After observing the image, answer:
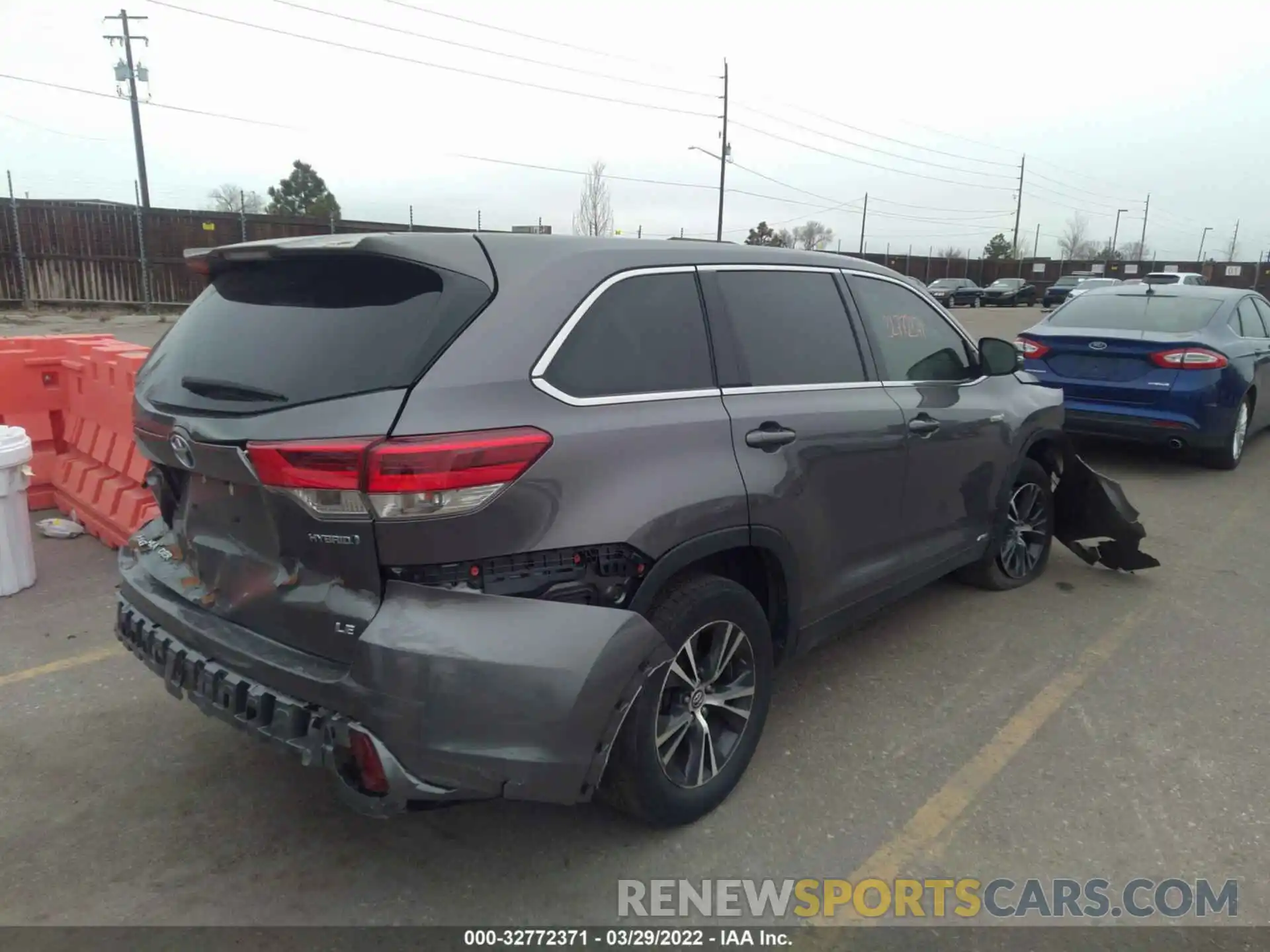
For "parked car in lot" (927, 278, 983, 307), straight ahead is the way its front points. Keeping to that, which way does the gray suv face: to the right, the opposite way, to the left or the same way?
the opposite way

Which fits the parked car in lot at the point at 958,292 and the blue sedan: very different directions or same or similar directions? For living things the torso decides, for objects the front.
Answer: very different directions

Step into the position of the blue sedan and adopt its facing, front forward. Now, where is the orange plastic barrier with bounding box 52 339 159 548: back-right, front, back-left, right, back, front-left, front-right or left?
back

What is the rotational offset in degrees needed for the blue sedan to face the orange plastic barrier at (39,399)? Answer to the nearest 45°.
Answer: approximately 180°

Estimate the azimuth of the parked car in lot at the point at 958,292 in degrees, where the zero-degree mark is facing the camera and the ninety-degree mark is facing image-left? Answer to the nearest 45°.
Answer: approximately 45°

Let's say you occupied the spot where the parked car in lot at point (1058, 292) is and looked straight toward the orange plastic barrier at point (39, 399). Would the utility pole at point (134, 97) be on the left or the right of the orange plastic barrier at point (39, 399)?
right

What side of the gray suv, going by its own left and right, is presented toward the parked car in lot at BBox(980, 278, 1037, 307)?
front

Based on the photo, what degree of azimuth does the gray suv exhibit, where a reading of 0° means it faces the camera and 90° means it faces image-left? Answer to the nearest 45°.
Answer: approximately 225°

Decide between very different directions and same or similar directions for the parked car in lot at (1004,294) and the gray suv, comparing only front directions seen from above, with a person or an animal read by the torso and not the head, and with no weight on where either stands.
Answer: very different directions

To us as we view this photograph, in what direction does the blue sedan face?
facing away from the viewer and to the right of the viewer

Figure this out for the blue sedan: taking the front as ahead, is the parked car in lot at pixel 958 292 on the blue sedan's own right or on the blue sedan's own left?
on the blue sedan's own left

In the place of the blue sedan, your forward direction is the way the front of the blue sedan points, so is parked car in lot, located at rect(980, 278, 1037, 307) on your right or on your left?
on your left
